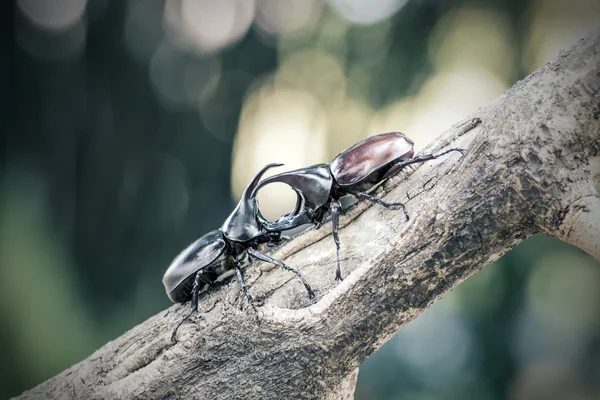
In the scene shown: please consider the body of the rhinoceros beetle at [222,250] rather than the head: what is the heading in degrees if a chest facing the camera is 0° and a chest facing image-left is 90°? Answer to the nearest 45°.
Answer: approximately 270°

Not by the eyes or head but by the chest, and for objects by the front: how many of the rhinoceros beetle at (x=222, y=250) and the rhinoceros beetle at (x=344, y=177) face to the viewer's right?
1

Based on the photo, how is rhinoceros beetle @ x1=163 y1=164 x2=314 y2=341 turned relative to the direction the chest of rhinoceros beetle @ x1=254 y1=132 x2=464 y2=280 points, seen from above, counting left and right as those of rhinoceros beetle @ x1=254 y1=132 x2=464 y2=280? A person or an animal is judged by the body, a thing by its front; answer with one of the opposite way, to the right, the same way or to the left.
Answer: the opposite way

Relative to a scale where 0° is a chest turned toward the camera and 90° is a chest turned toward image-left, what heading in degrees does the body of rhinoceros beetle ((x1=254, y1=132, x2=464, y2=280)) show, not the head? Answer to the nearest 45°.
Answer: approximately 90°
